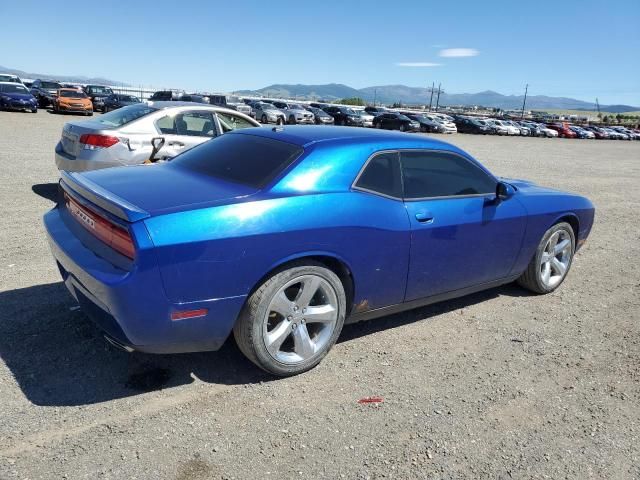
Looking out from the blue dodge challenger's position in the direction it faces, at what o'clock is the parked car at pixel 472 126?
The parked car is roughly at 11 o'clock from the blue dodge challenger.

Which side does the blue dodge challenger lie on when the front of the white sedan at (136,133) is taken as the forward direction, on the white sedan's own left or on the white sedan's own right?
on the white sedan's own right

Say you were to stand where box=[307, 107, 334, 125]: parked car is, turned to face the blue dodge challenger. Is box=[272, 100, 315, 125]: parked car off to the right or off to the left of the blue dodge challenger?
right

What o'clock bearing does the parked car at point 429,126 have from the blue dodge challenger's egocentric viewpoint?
The parked car is roughly at 11 o'clock from the blue dodge challenger.

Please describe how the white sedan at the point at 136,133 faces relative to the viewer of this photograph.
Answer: facing away from the viewer and to the right of the viewer

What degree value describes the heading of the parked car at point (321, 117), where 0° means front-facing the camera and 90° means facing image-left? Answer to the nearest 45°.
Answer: approximately 315°

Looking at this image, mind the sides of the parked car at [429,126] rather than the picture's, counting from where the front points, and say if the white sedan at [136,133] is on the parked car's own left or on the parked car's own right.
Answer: on the parked car's own right

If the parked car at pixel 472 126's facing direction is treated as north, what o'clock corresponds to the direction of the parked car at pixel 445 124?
the parked car at pixel 445 124 is roughly at 2 o'clock from the parked car at pixel 472 126.

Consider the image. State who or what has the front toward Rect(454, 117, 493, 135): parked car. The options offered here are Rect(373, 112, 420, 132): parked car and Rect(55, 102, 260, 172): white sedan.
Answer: the white sedan
